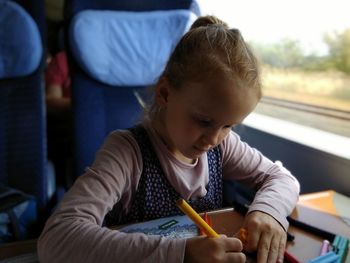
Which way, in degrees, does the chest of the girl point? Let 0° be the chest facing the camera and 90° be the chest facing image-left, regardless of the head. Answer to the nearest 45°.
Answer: approximately 315°
